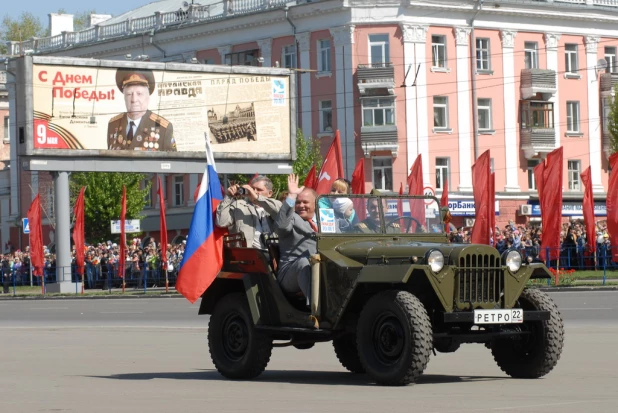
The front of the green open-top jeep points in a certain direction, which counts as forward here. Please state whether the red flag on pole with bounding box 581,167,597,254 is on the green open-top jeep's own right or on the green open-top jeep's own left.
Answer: on the green open-top jeep's own left

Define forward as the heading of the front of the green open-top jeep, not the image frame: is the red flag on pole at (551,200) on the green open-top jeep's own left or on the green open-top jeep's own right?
on the green open-top jeep's own left

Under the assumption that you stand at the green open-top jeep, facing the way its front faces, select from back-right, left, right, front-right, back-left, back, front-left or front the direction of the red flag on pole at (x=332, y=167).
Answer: back-left

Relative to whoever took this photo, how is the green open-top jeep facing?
facing the viewer and to the right of the viewer
